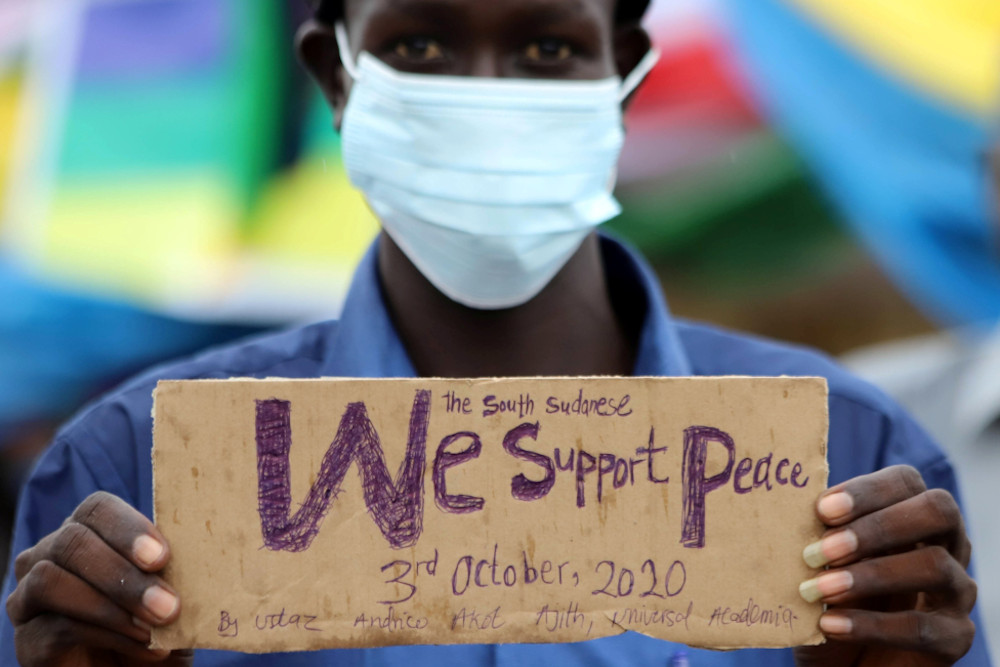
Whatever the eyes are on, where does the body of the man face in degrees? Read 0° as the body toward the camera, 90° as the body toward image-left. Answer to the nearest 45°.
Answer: approximately 0°
